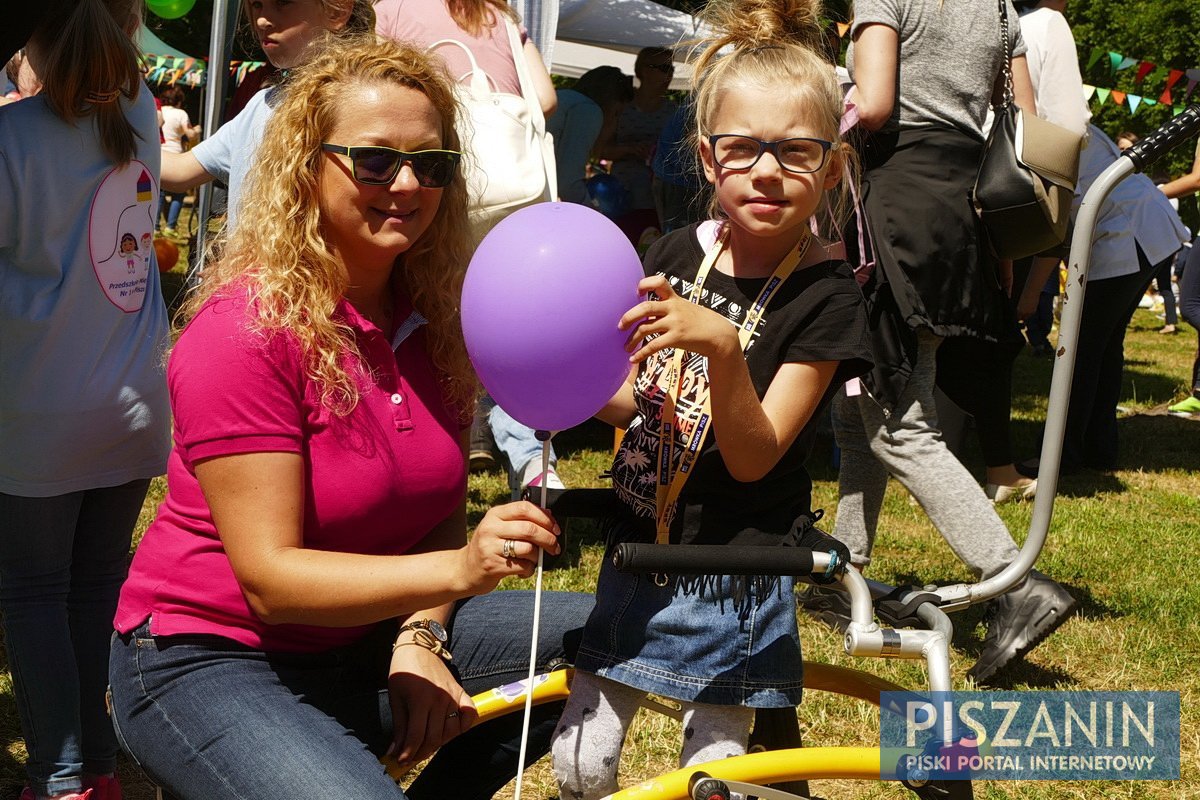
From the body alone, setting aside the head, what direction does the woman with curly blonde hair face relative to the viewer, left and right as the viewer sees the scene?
facing the viewer and to the right of the viewer

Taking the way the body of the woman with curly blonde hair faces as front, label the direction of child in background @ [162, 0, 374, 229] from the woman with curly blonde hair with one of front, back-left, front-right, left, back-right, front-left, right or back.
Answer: back-left

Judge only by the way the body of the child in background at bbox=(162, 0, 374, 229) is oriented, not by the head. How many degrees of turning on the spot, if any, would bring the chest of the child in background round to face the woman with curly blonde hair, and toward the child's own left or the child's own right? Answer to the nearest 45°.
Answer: approximately 45° to the child's own left

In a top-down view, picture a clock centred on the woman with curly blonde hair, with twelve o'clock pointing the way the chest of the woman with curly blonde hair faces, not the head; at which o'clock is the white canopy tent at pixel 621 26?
The white canopy tent is roughly at 8 o'clock from the woman with curly blonde hair.

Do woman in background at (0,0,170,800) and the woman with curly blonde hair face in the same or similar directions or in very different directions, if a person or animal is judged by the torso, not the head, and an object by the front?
very different directions

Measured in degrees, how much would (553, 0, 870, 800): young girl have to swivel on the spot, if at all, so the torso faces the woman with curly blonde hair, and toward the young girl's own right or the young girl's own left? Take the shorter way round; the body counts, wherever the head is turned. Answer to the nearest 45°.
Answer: approximately 45° to the young girl's own right

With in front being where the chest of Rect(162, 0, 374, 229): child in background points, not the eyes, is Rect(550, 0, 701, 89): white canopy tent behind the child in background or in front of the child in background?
behind

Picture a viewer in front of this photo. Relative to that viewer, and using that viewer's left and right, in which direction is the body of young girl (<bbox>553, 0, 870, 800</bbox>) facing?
facing the viewer and to the left of the viewer

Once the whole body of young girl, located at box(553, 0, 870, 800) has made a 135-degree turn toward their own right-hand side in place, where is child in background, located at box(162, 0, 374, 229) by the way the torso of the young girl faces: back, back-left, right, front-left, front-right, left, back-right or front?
front-left

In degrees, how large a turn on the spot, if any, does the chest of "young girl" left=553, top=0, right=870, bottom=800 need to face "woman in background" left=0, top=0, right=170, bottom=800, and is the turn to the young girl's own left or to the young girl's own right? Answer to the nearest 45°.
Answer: approximately 45° to the young girl's own right

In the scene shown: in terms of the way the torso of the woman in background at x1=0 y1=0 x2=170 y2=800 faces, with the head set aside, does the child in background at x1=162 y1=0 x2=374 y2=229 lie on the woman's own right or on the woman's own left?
on the woman's own right

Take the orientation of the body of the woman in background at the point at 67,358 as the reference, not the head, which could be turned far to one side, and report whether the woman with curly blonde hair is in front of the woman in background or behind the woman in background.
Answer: behind

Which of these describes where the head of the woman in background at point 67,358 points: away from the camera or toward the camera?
away from the camera
